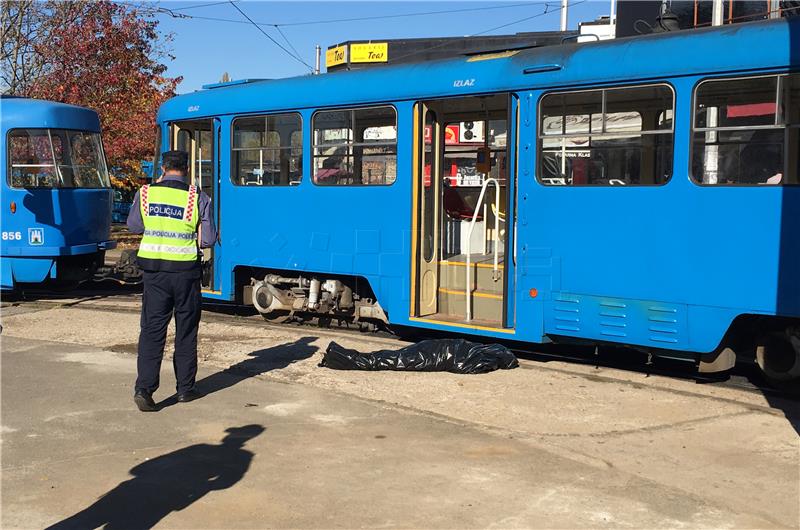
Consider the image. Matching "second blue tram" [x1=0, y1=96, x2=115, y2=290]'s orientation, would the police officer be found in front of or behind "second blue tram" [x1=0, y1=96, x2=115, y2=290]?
in front

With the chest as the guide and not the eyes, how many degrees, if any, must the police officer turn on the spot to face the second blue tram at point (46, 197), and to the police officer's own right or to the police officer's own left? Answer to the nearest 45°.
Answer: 0° — they already face it

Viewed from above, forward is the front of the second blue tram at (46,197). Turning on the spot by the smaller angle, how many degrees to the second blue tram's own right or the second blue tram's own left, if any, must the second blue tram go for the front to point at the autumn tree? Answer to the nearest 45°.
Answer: approximately 135° to the second blue tram's own left

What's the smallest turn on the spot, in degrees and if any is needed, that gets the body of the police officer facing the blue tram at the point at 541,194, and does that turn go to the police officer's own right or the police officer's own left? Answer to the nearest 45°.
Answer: approximately 90° to the police officer's own right

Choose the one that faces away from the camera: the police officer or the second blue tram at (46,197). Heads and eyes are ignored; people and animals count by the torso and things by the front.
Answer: the police officer

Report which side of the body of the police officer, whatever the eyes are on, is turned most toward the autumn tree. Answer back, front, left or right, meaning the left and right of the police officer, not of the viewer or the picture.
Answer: front

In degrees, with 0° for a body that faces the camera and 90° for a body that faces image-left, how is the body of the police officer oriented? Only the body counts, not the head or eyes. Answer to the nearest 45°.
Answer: approximately 180°

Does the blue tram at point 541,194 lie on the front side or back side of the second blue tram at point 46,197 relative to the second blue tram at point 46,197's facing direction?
on the front side

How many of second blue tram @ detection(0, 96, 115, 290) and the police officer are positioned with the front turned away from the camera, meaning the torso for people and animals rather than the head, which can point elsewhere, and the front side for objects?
1

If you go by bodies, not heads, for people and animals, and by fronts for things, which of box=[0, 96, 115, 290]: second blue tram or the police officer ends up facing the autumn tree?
the police officer

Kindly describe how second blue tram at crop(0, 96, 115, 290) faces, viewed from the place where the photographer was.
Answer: facing the viewer and to the right of the viewer

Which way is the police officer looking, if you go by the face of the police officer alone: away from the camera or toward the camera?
away from the camera
